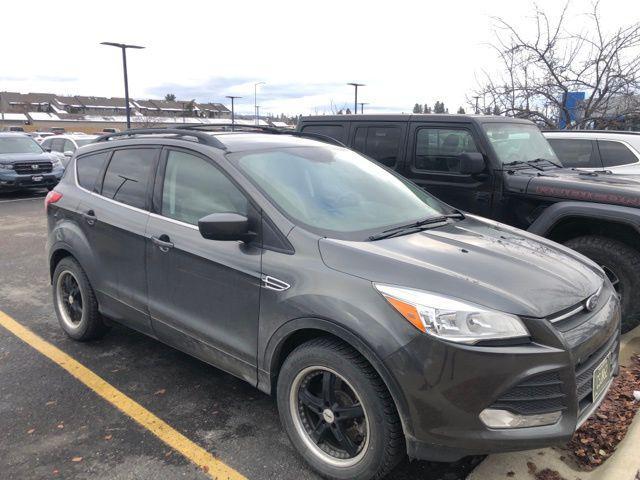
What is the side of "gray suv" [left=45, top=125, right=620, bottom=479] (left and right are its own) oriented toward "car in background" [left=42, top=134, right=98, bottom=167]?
back

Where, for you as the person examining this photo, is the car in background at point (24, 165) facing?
facing the viewer and to the right of the viewer

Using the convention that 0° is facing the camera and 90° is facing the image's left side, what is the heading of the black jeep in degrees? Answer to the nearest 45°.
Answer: approximately 315°

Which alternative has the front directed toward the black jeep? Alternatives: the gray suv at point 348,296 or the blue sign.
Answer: the blue sign

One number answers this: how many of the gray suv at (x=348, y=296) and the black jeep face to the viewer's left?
0

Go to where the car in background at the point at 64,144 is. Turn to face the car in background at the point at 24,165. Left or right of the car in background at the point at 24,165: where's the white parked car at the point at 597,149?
left

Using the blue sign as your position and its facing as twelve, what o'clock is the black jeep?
The black jeep is roughly at 12 o'clock from the blue sign.

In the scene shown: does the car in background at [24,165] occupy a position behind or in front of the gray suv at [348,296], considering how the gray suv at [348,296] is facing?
behind

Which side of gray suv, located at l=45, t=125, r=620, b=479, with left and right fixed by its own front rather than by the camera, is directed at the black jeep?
left

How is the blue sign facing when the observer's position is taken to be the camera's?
facing the viewer
